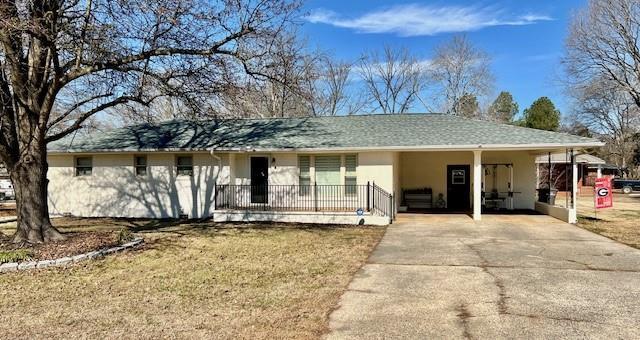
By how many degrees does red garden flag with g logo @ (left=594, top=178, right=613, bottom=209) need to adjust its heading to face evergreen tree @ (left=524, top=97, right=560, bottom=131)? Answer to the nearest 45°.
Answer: approximately 180°

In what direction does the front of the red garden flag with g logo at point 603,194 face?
toward the camera

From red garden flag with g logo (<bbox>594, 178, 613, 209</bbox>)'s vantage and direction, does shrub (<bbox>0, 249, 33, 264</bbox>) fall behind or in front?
in front

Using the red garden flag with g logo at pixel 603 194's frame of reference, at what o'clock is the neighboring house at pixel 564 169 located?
The neighboring house is roughly at 6 o'clock from the red garden flag with g logo.

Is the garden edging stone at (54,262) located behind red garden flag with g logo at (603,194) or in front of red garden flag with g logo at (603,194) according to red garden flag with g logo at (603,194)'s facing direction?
in front

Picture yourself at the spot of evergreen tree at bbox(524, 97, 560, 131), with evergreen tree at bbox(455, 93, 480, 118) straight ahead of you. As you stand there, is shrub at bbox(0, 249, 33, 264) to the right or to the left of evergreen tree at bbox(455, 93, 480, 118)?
left

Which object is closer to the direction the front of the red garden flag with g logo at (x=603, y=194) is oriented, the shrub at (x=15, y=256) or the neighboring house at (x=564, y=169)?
the shrub

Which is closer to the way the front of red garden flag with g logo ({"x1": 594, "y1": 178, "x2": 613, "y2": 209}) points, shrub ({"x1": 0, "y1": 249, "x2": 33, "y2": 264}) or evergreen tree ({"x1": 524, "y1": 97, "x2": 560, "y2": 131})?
the shrub

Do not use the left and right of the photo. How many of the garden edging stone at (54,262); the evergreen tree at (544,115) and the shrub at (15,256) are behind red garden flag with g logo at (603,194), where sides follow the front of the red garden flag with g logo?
1

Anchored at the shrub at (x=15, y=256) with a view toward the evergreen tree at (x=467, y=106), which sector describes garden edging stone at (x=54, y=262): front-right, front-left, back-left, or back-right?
front-right

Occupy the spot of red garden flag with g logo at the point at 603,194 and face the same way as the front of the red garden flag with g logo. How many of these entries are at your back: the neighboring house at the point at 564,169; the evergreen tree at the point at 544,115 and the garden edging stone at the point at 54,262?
2

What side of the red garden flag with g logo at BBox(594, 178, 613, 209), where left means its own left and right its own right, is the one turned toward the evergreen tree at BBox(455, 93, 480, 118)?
back

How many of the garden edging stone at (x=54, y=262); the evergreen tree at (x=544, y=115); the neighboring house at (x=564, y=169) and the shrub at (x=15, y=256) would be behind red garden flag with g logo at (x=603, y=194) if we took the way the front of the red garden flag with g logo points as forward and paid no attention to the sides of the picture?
2
